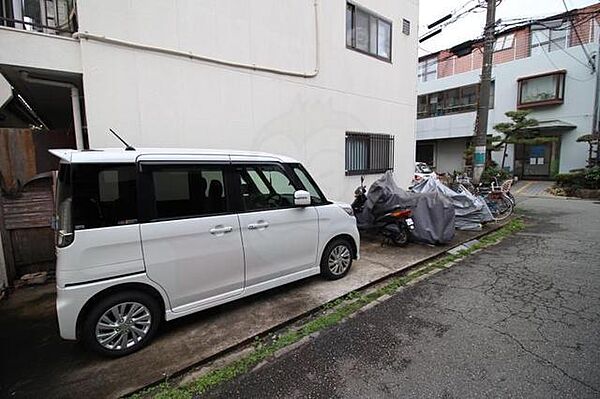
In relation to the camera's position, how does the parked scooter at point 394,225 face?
facing away from the viewer and to the left of the viewer

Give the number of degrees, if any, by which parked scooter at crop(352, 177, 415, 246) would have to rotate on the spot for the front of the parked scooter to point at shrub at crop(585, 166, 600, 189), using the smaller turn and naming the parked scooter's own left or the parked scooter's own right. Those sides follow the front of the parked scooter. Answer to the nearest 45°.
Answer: approximately 90° to the parked scooter's own right

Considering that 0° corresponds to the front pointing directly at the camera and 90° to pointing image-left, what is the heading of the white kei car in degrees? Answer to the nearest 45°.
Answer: approximately 225°
